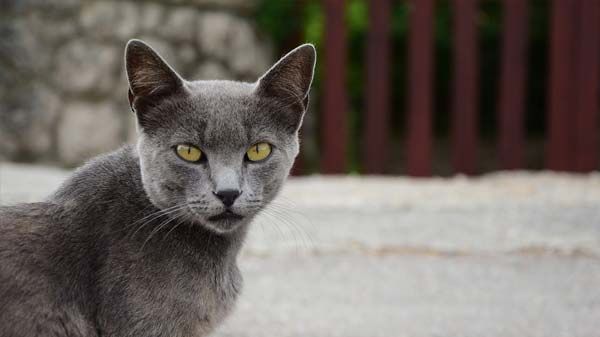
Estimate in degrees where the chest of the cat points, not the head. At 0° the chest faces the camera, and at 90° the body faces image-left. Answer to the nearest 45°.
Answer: approximately 315°
